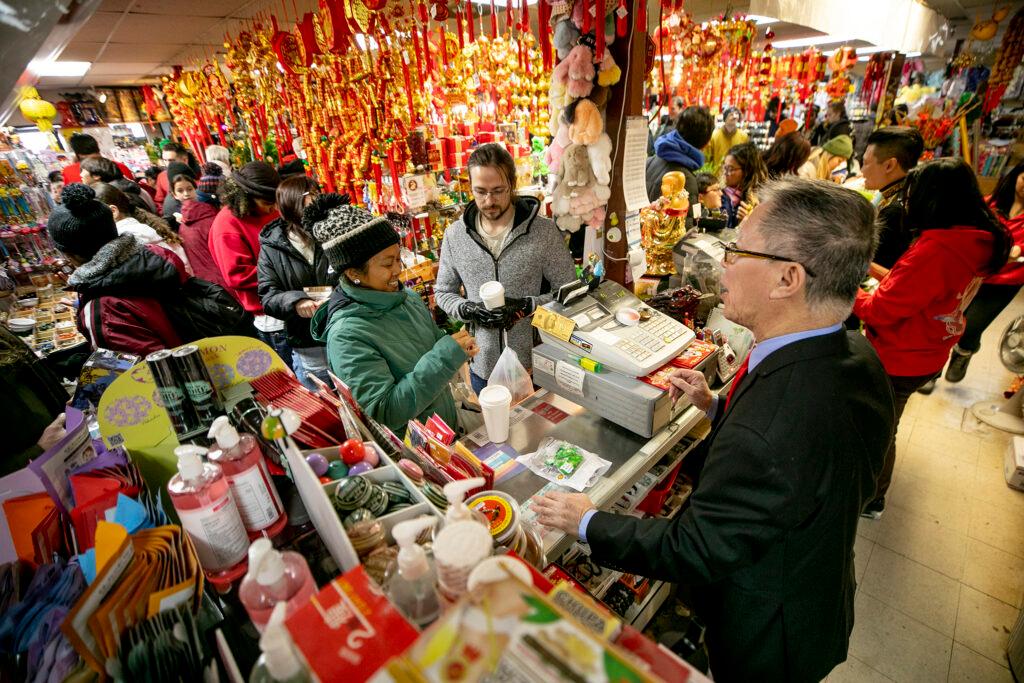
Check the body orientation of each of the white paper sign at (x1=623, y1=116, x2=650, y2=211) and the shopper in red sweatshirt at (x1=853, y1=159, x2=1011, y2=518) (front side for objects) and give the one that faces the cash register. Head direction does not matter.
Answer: the white paper sign

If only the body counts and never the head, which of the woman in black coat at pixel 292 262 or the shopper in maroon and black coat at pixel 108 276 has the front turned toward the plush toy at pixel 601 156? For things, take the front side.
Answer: the woman in black coat

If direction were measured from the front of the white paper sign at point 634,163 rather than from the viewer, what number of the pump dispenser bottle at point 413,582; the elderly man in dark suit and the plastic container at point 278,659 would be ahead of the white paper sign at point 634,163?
3

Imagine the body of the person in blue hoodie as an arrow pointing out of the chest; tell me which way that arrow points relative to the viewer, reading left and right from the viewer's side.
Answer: facing away from the viewer and to the right of the viewer

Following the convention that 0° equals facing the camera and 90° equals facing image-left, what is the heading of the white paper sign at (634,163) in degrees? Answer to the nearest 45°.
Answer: approximately 0°
